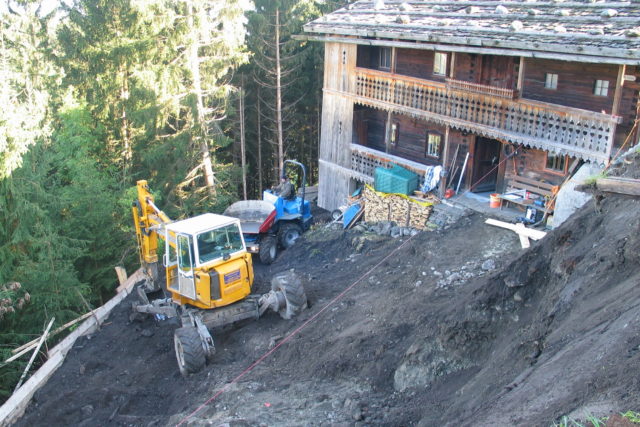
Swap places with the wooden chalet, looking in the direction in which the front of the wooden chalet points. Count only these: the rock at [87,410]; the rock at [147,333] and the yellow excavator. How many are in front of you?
3

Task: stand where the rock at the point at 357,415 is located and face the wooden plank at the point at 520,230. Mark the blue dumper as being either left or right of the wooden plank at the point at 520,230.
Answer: left

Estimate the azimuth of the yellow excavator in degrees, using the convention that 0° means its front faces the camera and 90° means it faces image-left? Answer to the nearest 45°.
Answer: approximately 135°

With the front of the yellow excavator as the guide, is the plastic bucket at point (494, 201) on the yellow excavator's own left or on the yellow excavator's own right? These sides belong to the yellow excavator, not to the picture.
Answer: on the yellow excavator's own right

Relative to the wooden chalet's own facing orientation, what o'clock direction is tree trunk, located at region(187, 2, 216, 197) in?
The tree trunk is roughly at 2 o'clock from the wooden chalet.

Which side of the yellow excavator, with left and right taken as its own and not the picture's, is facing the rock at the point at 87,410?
left

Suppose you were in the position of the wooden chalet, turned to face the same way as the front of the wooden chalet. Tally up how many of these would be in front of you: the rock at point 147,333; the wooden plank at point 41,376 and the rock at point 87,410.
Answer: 3

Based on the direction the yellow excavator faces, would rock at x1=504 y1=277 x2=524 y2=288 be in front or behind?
behind

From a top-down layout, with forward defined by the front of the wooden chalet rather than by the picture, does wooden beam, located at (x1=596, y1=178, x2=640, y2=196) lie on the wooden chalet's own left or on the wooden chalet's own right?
on the wooden chalet's own left

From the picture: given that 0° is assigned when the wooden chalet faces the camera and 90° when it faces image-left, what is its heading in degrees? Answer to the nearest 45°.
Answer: approximately 45°
